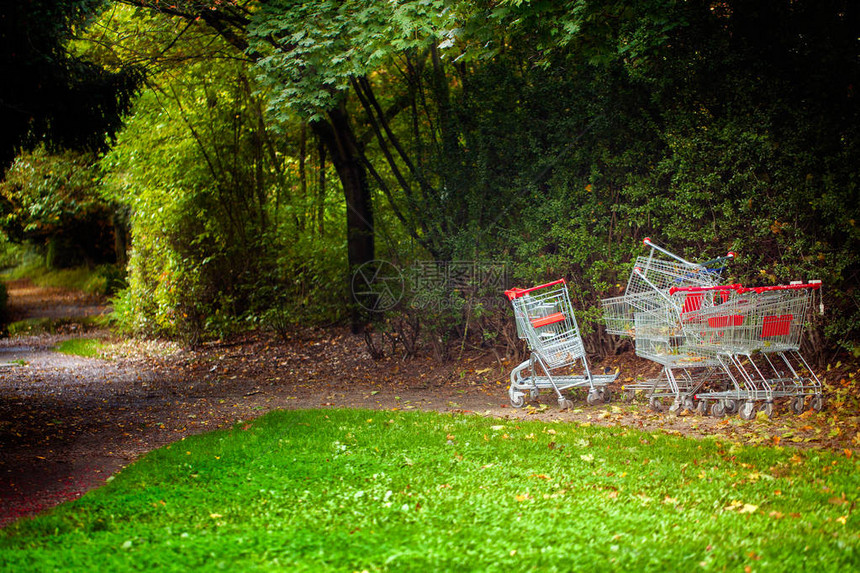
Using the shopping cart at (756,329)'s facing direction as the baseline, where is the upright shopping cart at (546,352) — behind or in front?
in front

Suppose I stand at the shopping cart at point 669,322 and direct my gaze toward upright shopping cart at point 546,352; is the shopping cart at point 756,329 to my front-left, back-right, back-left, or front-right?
back-left
